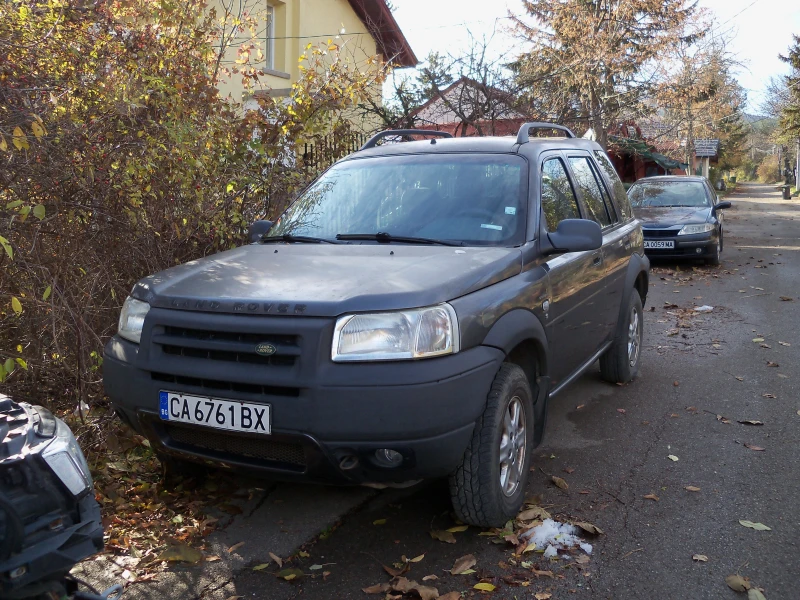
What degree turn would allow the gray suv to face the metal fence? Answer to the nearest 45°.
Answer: approximately 135° to its right

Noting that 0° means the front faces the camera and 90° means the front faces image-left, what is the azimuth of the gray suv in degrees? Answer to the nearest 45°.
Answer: approximately 45°

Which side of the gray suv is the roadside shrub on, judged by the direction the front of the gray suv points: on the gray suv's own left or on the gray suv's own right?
on the gray suv's own right

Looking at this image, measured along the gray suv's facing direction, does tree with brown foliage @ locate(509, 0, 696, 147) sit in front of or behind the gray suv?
behind
